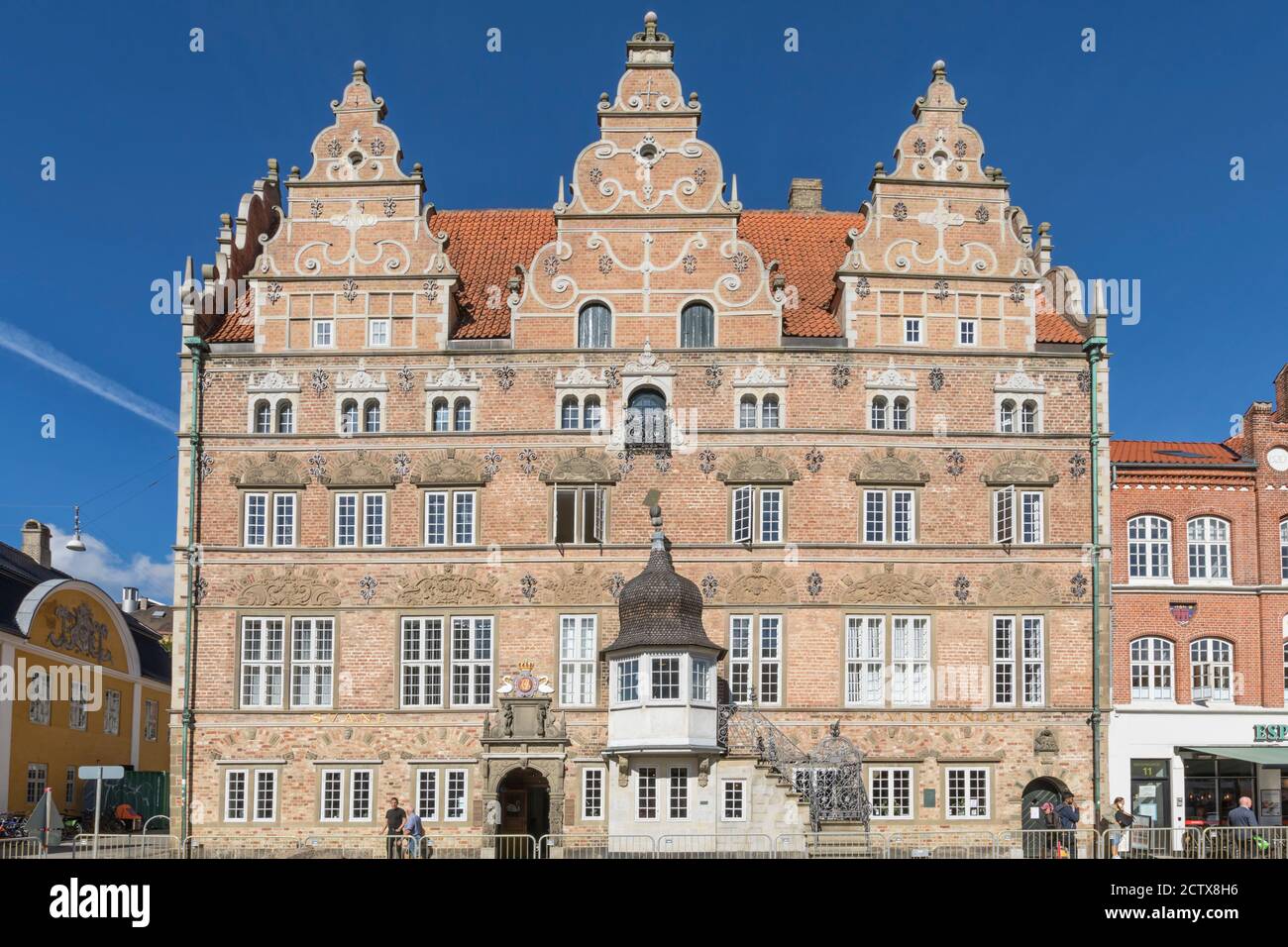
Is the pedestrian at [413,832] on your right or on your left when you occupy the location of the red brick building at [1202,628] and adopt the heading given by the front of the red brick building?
on your right

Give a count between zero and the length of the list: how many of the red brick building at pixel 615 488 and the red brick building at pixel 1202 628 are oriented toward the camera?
2

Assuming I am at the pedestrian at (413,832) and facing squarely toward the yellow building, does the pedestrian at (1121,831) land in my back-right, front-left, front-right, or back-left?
back-right

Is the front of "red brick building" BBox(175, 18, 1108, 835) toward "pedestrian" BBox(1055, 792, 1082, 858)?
no

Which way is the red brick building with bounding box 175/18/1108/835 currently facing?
toward the camera

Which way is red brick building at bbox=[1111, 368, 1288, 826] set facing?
toward the camera

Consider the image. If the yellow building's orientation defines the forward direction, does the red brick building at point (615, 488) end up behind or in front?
in front

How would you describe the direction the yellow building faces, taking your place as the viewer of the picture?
facing the viewer and to the right of the viewer

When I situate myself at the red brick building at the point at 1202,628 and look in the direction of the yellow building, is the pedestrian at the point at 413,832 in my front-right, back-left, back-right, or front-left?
front-left

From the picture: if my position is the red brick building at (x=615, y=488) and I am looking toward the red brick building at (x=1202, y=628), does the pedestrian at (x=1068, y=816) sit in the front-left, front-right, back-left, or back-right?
front-right
